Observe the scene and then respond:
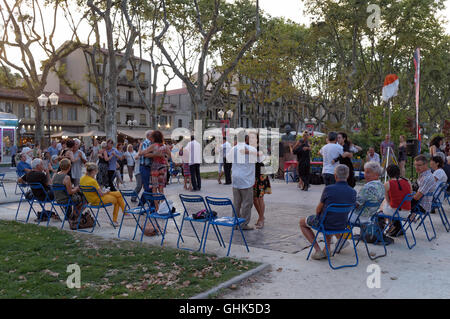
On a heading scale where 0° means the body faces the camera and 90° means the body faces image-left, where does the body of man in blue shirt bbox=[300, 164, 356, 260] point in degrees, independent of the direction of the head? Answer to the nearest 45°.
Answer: approximately 135°

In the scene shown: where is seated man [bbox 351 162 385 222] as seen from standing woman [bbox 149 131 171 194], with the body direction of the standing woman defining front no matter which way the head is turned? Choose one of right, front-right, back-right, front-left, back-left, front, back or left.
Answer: back

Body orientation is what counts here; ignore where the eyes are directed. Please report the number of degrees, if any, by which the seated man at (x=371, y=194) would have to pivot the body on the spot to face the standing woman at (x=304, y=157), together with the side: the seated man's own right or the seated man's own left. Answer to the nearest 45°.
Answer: approximately 45° to the seated man's own right

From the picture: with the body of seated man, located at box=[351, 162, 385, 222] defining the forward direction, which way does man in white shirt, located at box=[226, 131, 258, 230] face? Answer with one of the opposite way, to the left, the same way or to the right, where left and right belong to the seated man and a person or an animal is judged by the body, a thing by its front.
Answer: to the right

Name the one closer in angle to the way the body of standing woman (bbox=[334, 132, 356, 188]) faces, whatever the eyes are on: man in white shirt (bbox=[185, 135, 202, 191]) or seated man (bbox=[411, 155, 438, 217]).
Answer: the man in white shirt

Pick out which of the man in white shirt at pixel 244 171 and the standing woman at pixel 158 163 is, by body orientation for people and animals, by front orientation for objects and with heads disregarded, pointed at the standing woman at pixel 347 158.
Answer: the man in white shirt

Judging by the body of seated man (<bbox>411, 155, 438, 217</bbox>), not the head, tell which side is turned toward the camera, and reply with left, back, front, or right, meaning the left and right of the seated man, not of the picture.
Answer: left
